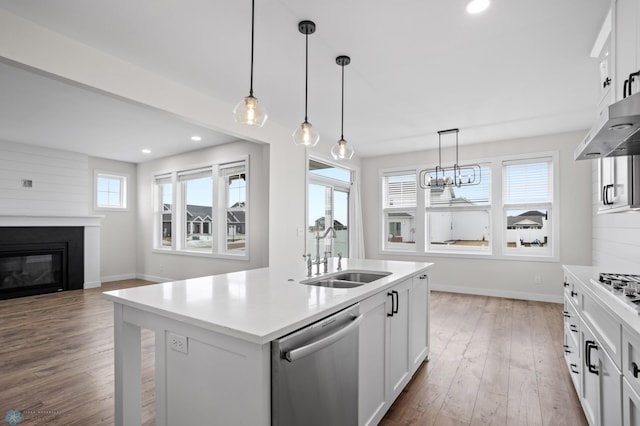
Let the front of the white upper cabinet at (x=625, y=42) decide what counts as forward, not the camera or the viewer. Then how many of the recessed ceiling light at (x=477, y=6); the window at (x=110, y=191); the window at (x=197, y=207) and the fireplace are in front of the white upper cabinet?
4

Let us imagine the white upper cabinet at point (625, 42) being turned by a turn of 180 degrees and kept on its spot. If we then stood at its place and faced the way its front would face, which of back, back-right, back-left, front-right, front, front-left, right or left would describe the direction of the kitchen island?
back-right

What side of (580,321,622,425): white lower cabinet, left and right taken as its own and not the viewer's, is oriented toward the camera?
left

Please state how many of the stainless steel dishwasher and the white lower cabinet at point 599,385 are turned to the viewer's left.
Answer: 1

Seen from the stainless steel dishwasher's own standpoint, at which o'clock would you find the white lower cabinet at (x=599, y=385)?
The white lower cabinet is roughly at 10 o'clock from the stainless steel dishwasher.

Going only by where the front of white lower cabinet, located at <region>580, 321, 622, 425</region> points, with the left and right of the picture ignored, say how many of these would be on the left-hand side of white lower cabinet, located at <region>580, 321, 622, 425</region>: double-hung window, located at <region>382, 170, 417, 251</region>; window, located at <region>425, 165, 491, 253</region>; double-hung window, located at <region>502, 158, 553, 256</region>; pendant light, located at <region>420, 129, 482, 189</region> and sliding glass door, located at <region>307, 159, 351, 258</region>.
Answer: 0

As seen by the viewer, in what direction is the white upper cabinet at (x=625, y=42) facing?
to the viewer's left

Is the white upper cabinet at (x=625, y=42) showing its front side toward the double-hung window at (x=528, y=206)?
no

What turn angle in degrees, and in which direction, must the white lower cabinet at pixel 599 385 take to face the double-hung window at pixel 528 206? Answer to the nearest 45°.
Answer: approximately 90° to its right

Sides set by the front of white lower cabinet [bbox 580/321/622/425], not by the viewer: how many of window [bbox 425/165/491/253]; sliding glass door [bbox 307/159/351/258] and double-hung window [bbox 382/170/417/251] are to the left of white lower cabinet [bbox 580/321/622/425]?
0

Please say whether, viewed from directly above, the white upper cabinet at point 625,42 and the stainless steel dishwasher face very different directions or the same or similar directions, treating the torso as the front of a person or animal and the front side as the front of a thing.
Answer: very different directions

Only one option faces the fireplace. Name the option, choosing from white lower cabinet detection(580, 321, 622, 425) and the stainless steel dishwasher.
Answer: the white lower cabinet

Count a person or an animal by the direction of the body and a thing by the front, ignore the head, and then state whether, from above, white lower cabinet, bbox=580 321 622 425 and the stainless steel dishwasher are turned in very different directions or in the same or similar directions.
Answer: very different directions

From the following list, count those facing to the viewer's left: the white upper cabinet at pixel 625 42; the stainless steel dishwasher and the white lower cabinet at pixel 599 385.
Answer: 2

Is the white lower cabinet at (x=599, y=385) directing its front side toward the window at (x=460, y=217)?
no

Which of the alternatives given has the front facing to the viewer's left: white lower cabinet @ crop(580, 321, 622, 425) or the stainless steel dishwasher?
the white lower cabinet

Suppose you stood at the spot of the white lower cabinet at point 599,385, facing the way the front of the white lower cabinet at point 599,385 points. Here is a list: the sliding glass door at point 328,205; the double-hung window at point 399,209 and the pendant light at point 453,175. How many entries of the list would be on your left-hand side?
0

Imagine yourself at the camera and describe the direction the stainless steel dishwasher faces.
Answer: facing the viewer and to the right of the viewer
